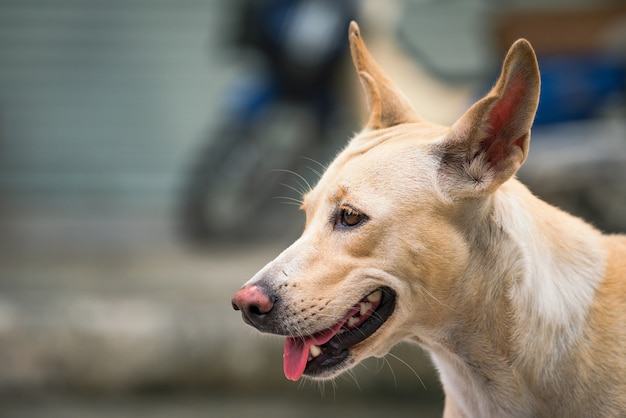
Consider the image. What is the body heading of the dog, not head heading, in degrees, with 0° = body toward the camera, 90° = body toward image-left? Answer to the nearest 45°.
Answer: approximately 90°

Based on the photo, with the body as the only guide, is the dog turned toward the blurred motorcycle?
no

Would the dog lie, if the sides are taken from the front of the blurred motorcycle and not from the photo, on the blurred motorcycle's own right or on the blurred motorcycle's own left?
on the blurred motorcycle's own left

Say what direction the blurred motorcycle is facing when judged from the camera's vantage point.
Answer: facing the viewer and to the left of the viewer

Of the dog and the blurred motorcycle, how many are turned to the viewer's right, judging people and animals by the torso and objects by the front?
0
